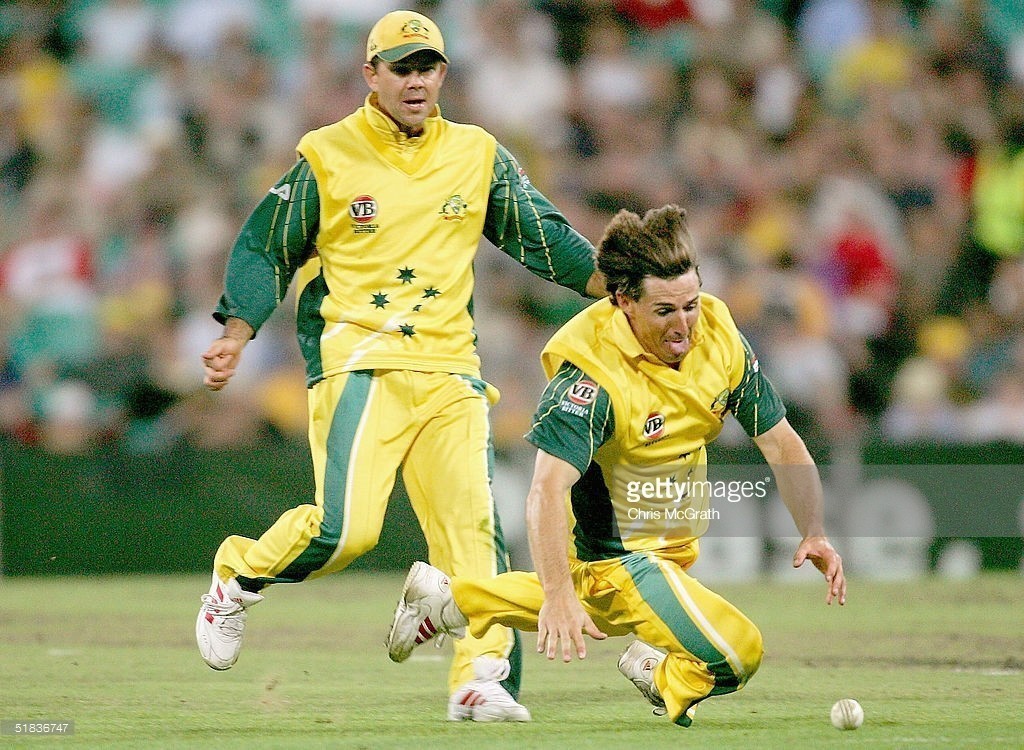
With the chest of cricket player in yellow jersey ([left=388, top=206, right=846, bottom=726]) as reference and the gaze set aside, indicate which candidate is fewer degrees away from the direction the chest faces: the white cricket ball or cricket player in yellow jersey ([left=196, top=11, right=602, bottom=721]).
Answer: the white cricket ball

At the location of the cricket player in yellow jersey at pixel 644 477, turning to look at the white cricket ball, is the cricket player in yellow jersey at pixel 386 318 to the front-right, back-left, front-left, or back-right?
back-left

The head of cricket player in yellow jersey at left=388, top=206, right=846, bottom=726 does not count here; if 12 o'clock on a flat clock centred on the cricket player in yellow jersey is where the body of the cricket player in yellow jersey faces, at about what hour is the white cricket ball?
The white cricket ball is roughly at 11 o'clock from the cricket player in yellow jersey.

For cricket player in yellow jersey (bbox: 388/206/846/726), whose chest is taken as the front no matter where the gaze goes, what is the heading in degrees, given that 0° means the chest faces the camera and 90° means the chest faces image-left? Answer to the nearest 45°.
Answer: approximately 315°

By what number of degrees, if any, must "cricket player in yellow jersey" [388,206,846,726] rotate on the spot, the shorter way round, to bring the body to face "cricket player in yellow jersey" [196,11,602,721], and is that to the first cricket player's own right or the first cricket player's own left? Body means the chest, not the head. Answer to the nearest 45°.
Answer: approximately 180°
